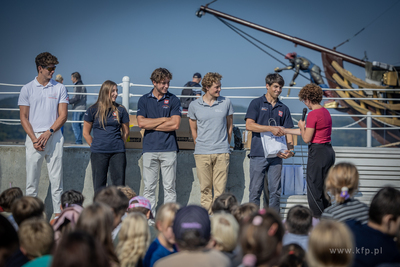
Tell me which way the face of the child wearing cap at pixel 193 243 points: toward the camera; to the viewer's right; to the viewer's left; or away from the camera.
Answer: away from the camera

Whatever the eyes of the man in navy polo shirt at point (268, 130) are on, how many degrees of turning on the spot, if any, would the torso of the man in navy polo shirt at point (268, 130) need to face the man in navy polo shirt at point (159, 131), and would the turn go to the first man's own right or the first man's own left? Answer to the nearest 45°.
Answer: approximately 135° to the first man's own right

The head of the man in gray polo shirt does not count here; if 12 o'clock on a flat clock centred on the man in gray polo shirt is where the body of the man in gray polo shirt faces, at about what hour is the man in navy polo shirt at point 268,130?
The man in navy polo shirt is roughly at 9 o'clock from the man in gray polo shirt.

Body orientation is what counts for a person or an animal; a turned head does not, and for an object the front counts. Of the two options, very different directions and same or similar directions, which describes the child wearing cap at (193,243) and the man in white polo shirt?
very different directions

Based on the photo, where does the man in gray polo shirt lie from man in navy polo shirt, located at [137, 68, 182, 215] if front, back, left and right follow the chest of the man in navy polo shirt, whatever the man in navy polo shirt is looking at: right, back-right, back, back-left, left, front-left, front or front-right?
left

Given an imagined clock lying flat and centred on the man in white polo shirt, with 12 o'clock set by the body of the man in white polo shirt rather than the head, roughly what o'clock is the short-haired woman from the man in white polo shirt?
The short-haired woman is roughly at 10 o'clock from the man in white polo shirt.

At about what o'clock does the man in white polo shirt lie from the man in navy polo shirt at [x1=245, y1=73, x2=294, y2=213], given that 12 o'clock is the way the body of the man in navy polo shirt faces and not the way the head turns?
The man in white polo shirt is roughly at 4 o'clock from the man in navy polo shirt.

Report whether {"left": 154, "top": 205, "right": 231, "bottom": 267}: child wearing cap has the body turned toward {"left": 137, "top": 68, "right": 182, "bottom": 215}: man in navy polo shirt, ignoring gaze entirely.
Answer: yes

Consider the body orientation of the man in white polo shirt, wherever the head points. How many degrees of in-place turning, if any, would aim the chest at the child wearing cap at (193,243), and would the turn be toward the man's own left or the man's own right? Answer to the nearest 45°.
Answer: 0° — they already face them

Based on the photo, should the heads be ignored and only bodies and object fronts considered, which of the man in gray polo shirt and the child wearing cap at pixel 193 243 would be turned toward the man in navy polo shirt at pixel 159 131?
the child wearing cap

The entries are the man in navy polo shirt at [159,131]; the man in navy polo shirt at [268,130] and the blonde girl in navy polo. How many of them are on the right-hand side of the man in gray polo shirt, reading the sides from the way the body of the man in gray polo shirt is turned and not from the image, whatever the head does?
2

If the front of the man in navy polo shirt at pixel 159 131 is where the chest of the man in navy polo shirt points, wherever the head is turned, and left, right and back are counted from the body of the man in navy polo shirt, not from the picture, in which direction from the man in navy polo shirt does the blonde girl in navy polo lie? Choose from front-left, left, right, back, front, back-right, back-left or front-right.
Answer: right

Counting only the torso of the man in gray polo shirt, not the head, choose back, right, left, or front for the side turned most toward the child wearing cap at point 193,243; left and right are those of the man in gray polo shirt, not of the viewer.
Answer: front

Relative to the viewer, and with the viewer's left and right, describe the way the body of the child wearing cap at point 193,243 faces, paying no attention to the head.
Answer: facing away from the viewer

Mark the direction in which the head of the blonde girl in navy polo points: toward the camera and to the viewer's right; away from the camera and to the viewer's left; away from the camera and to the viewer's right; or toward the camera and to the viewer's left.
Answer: toward the camera and to the viewer's right
